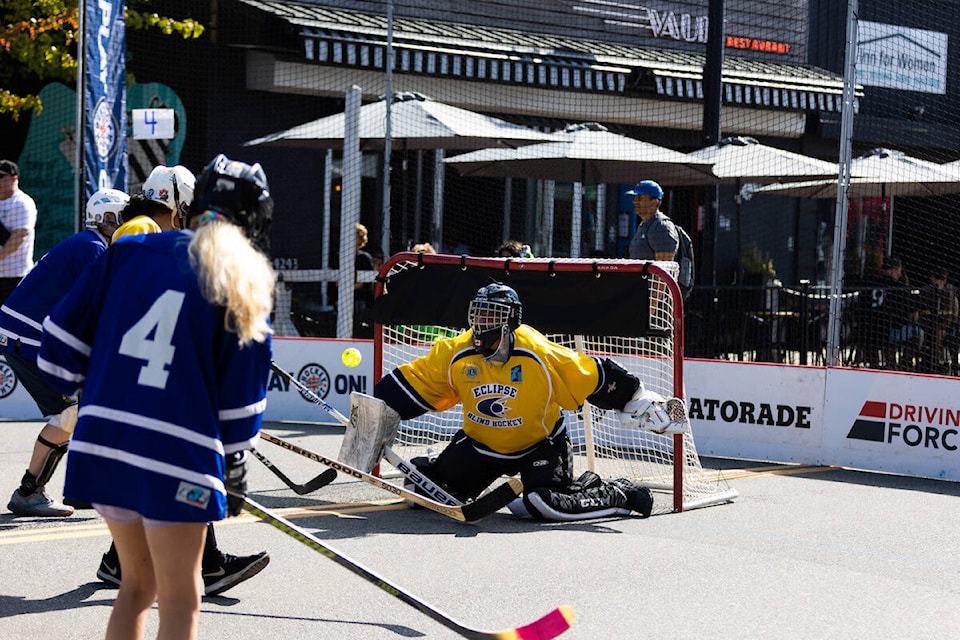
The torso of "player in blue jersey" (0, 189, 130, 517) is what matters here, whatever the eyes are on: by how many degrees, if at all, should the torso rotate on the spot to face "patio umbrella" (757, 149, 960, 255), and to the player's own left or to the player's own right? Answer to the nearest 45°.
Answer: approximately 45° to the player's own left

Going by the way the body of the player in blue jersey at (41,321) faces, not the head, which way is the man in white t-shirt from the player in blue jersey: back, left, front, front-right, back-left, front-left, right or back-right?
left

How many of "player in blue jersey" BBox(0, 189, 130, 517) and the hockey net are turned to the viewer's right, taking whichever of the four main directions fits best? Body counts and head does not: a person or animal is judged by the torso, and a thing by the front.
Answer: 1

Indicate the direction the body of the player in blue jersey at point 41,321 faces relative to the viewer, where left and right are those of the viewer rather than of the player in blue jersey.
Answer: facing to the right of the viewer

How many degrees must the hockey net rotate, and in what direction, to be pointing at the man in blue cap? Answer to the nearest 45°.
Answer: approximately 135° to its right

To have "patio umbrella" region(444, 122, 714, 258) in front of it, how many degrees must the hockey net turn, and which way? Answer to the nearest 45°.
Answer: approximately 135° to its right

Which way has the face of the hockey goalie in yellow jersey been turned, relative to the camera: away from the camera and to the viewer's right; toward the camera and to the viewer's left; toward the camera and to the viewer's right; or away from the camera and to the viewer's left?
toward the camera and to the viewer's left

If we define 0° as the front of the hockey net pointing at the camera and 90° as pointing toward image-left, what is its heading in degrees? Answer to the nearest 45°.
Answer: approximately 45°

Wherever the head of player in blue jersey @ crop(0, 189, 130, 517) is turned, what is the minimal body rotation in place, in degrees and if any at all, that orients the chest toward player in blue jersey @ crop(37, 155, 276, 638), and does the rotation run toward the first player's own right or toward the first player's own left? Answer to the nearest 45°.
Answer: approximately 90° to the first player's own right
